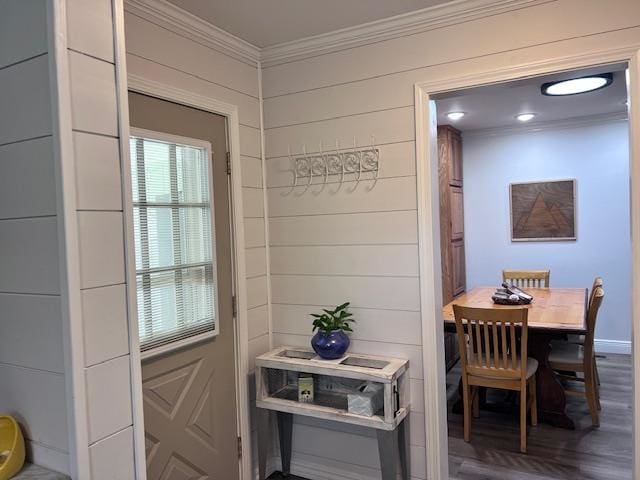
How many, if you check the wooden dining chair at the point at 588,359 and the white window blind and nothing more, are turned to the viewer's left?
1

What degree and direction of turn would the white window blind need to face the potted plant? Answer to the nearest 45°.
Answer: approximately 45° to its left

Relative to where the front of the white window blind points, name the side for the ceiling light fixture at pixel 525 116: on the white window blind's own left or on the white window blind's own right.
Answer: on the white window blind's own left

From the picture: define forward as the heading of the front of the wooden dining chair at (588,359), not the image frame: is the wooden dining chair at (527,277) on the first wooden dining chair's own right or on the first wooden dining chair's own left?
on the first wooden dining chair's own right

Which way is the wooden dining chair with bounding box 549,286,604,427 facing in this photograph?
to the viewer's left

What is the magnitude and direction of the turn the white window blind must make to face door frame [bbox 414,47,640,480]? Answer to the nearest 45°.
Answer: approximately 45° to its left

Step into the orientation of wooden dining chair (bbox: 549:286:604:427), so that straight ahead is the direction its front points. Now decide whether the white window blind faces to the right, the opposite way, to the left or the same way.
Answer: the opposite way

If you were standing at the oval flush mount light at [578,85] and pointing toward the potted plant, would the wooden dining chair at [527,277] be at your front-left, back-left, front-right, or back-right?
back-right

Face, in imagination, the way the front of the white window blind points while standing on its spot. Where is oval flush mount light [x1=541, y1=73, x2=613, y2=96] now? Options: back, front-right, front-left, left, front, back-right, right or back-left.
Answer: front-left

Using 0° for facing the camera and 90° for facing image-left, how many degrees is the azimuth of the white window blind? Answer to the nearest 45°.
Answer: approximately 315°
